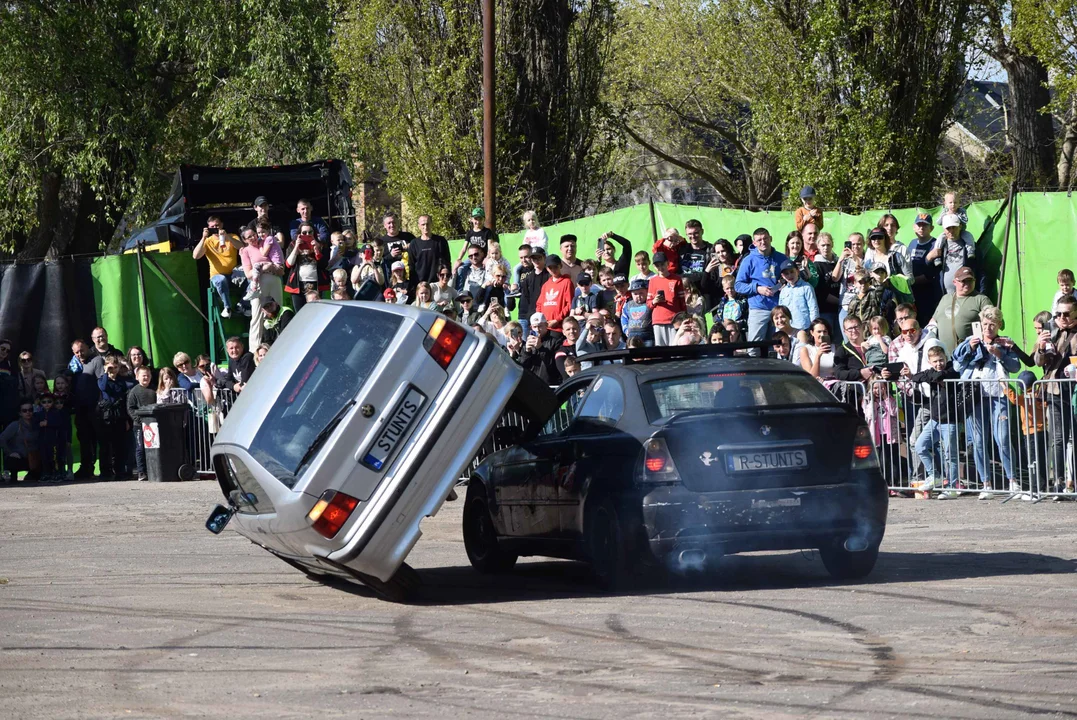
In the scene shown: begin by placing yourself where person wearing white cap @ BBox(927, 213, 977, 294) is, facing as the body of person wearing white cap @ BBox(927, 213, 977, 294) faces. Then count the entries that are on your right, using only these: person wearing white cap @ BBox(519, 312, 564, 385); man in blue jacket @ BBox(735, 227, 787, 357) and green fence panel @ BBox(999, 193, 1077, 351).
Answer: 2

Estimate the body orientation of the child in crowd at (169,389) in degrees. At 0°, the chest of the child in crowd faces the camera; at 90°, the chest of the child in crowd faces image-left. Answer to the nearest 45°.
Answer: approximately 315°

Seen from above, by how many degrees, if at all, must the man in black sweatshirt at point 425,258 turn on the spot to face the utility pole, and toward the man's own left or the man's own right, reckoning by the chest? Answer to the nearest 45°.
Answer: approximately 180°

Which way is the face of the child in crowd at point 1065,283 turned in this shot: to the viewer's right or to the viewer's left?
to the viewer's left

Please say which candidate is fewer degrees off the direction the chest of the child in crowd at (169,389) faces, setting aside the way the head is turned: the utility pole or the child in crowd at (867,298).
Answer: the child in crowd
